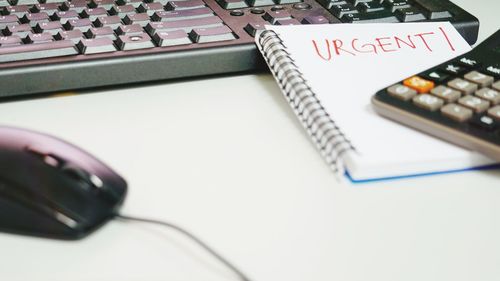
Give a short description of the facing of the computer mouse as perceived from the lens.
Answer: facing the viewer and to the right of the viewer

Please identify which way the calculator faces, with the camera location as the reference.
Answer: facing the viewer and to the left of the viewer
